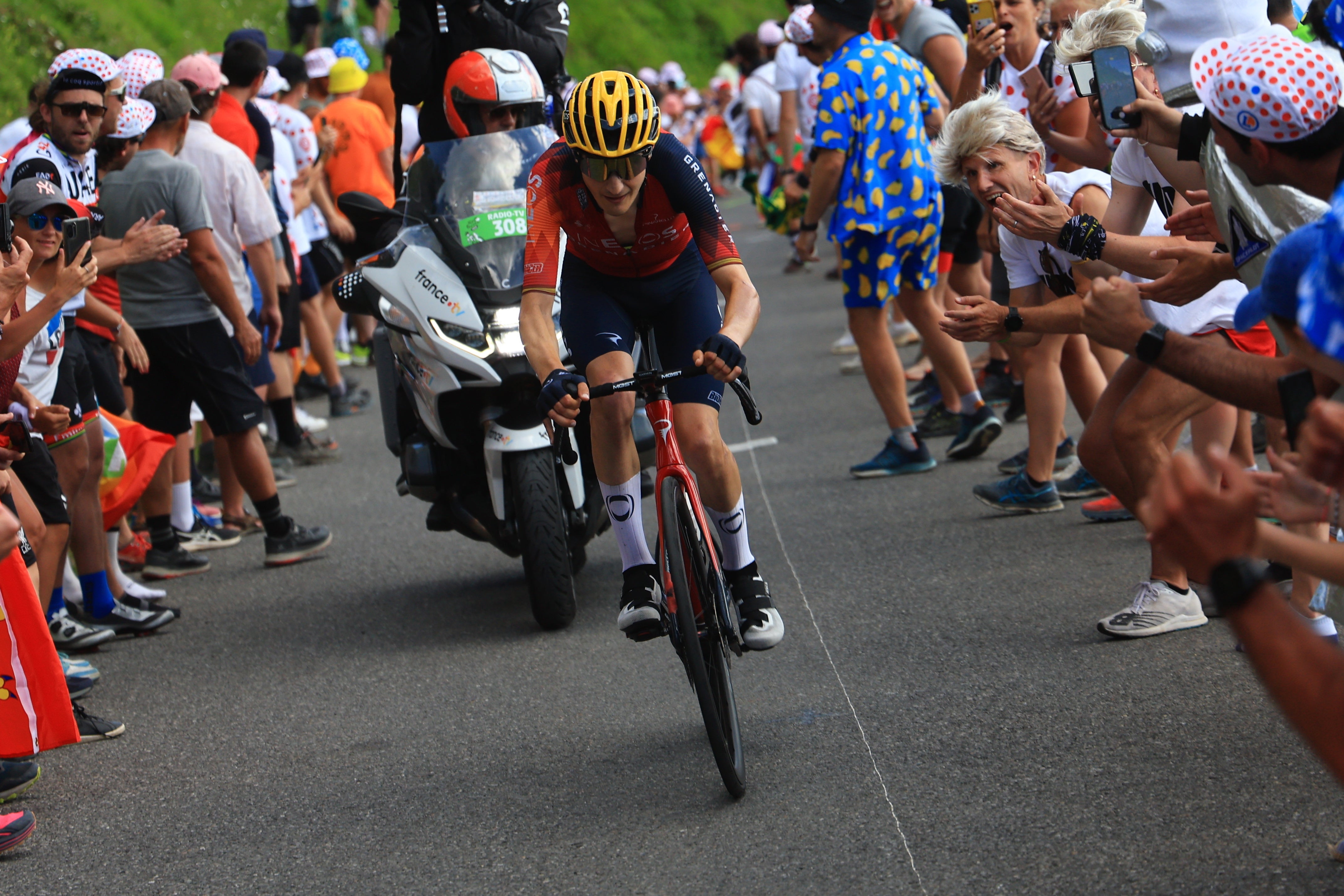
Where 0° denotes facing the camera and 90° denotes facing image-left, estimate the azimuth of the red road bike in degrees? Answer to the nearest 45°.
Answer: approximately 0°

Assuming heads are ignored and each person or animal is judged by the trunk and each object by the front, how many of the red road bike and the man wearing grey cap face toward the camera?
1

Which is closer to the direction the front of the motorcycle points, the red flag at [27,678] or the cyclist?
the cyclist

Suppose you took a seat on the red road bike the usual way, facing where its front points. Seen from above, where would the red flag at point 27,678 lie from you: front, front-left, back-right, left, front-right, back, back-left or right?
right

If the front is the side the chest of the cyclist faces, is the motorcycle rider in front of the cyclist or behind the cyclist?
behind

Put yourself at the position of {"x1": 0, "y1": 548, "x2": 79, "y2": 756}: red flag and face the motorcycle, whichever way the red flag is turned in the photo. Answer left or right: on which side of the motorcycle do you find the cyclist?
right

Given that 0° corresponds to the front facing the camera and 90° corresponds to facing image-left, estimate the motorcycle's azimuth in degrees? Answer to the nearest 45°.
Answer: approximately 315°
